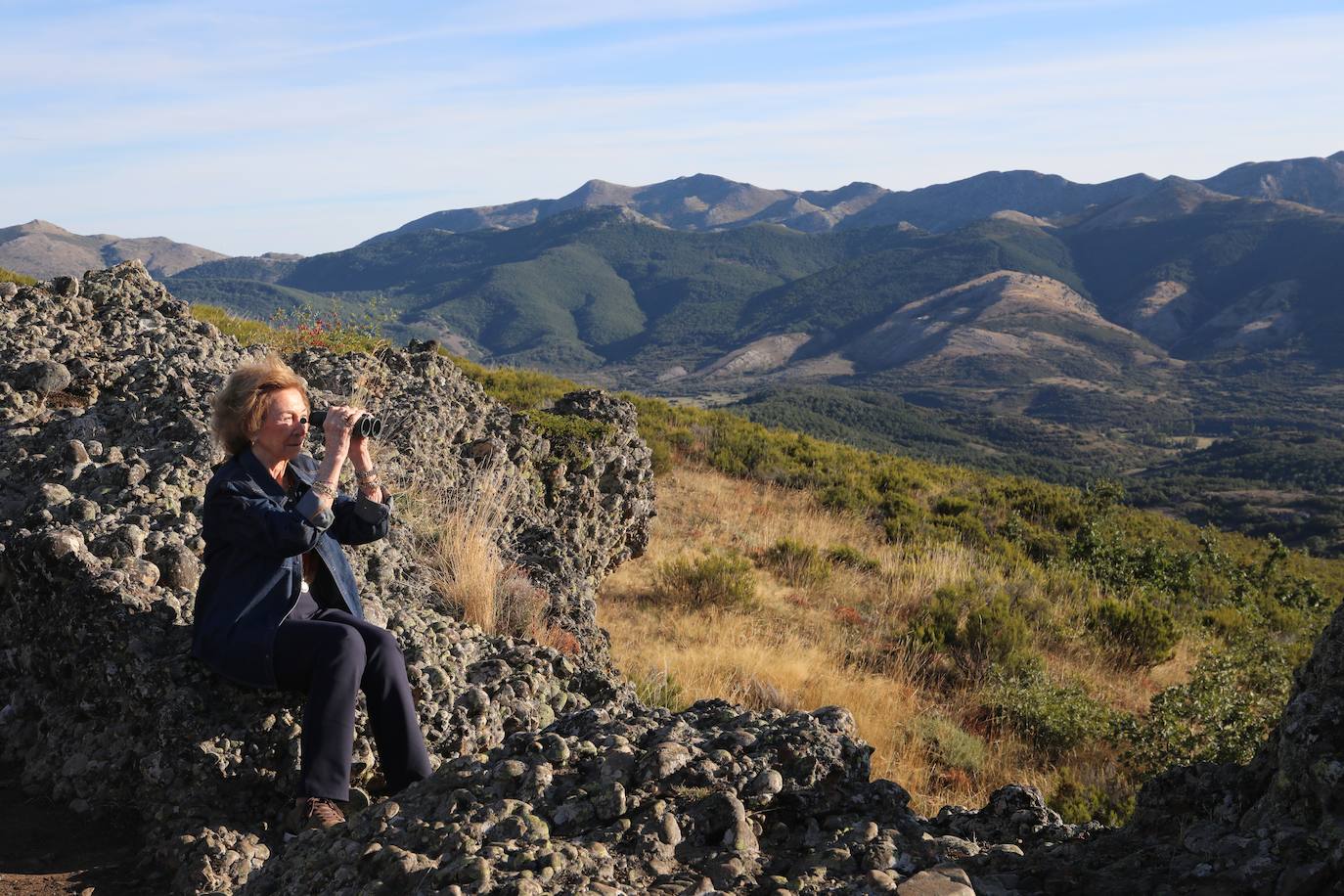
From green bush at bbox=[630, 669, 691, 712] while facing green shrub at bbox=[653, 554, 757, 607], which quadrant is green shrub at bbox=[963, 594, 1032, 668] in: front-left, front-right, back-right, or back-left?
front-right

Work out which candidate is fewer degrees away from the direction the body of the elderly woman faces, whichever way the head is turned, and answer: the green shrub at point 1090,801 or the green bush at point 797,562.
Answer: the green shrub

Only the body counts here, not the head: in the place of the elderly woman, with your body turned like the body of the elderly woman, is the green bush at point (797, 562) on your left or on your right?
on your left

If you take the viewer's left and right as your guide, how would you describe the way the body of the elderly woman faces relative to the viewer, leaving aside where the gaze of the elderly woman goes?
facing the viewer and to the right of the viewer

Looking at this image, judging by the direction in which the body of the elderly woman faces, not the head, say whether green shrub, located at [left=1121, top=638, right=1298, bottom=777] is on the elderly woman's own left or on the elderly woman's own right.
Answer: on the elderly woman's own left

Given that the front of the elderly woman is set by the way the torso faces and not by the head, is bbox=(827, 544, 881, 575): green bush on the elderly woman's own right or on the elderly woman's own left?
on the elderly woman's own left

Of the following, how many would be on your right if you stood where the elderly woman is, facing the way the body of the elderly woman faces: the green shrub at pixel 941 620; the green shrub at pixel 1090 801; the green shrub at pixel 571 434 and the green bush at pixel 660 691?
0

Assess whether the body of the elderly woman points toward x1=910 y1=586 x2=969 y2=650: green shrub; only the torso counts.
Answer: no

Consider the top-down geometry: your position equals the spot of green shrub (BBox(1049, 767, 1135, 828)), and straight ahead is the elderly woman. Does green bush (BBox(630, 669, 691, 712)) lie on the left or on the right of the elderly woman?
right

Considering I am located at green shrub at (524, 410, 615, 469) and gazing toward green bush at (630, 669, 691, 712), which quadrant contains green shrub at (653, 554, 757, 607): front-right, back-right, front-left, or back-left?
front-left

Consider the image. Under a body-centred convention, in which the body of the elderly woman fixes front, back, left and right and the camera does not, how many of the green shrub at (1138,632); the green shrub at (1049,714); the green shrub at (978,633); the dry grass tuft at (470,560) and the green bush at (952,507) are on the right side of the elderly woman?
0

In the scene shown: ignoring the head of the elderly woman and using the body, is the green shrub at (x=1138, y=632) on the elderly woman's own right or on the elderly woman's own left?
on the elderly woman's own left

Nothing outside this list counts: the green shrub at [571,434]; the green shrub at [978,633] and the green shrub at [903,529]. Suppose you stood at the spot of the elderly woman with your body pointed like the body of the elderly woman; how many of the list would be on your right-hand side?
0

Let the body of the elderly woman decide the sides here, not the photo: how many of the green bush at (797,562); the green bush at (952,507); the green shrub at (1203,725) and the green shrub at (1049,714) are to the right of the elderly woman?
0
